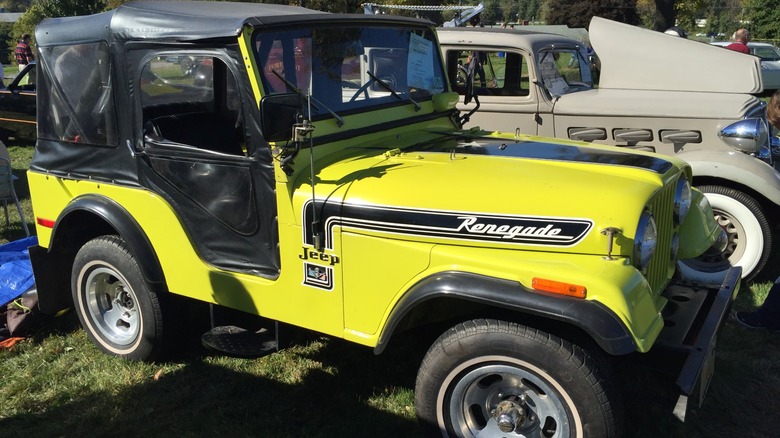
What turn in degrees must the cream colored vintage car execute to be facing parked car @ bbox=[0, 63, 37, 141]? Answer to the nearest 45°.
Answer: approximately 135° to its right

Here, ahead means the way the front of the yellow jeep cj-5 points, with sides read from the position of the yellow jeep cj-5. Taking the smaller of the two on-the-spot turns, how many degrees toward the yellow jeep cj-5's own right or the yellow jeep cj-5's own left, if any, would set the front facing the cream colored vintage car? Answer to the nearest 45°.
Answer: approximately 90° to the yellow jeep cj-5's own left

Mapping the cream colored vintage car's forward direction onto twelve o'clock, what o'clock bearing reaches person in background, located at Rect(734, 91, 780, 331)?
The person in background is roughly at 1 o'clock from the cream colored vintage car.

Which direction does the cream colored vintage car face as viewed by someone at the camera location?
facing the viewer and to the right of the viewer

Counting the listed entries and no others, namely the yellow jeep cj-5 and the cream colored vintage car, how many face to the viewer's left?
0

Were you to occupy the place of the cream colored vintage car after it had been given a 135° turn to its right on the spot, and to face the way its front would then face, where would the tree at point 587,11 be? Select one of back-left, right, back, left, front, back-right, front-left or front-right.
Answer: right

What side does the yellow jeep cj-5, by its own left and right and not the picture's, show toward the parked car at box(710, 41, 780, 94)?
left

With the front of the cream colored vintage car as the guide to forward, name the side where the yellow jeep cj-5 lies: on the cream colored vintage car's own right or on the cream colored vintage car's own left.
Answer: on the cream colored vintage car's own right

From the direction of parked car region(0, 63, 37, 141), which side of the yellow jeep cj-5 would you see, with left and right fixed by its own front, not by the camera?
back

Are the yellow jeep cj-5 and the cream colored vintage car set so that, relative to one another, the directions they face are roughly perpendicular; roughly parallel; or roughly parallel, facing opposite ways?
roughly parallel

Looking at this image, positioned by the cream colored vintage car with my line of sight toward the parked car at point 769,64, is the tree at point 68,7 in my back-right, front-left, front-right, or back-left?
front-left
